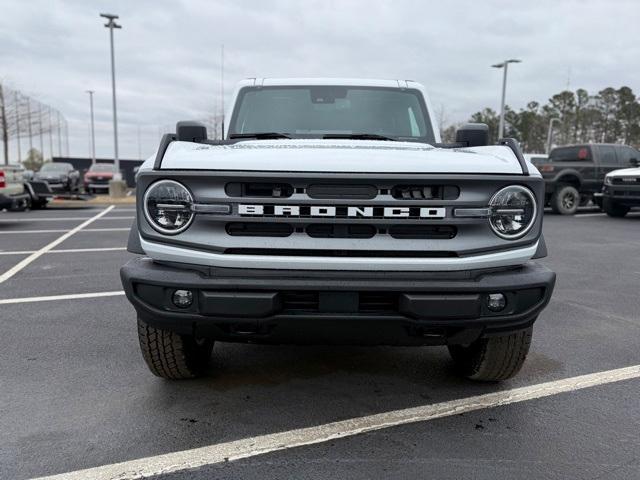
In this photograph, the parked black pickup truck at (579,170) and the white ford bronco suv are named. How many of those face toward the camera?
1

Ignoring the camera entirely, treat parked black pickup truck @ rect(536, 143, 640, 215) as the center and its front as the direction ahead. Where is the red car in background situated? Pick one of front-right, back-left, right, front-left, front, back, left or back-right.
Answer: back-left

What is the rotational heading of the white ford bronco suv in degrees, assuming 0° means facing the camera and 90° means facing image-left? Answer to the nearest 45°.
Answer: approximately 0°

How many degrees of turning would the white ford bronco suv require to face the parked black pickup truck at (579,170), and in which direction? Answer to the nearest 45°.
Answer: approximately 135° to its left

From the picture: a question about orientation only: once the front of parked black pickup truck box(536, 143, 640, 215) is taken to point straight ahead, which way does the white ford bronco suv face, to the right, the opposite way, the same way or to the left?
to the right

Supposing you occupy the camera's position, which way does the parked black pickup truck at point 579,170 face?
facing away from the viewer and to the right of the viewer

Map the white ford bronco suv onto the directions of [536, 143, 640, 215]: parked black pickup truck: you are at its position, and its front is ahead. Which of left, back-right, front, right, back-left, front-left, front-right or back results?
back-right
